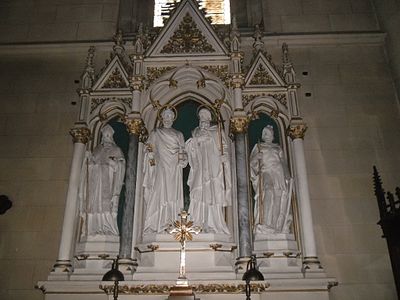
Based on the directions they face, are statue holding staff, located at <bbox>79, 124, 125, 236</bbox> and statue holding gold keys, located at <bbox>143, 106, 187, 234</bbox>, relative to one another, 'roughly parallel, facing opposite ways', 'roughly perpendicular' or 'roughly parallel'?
roughly parallel

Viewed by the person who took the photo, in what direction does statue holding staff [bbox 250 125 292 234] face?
facing the viewer

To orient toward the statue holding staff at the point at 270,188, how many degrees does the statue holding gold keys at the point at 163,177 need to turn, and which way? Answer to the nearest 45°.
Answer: approximately 90° to its left

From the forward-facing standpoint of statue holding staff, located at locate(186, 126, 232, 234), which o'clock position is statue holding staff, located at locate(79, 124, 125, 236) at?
statue holding staff, located at locate(79, 124, 125, 236) is roughly at 3 o'clock from statue holding staff, located at locate(186, 126, 232, 234).

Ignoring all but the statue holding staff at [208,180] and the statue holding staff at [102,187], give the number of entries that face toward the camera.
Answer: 2

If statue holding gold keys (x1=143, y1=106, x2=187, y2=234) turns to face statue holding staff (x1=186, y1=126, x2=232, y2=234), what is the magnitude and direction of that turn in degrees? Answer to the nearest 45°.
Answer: approximately 90° to its left

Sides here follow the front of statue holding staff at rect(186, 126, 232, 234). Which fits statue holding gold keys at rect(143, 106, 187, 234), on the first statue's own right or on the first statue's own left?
on the first statue's own right

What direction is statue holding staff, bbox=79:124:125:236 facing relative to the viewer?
toward the camera

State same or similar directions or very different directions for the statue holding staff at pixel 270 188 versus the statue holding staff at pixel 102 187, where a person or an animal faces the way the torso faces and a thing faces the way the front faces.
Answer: same or similar directions

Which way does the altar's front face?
toward the camera
